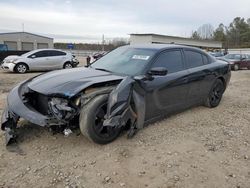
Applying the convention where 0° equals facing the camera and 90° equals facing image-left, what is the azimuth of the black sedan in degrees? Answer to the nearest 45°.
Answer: approximately 45°

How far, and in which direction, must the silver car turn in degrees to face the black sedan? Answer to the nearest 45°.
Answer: approximately 90° to its left

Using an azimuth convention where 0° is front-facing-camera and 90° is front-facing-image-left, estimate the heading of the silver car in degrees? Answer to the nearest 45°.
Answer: approximately 90°

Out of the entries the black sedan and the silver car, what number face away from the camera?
0

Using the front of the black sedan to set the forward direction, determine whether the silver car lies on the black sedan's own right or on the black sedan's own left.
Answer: on the black sedan's own right
